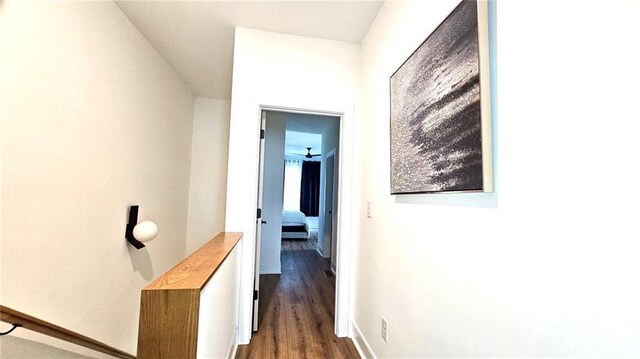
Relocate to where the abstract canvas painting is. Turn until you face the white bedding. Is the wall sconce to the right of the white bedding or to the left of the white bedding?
left

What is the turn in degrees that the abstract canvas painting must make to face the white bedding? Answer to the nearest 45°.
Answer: approximately 90° to its right

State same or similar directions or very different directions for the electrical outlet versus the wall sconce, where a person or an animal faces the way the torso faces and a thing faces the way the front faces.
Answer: very different directions

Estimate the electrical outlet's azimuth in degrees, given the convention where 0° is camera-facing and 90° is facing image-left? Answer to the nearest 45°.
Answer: approximately 90°

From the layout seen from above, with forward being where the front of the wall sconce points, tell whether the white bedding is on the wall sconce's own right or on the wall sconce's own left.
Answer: on the wall sconce's own left

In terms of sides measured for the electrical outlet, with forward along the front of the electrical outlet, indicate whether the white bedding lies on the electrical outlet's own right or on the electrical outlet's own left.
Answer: on the electrical outlet's own right

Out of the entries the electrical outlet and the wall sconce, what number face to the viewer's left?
1

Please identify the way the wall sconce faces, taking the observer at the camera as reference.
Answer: facing the viewer and to the right of the viewer

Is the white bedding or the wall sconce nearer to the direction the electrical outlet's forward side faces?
the wall sconce

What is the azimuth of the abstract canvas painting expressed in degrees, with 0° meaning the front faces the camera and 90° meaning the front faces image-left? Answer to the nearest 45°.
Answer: approximately 45°

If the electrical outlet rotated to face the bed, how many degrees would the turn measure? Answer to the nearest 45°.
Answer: approximately 45° to its right

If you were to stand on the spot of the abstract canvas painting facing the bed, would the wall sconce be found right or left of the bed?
left
